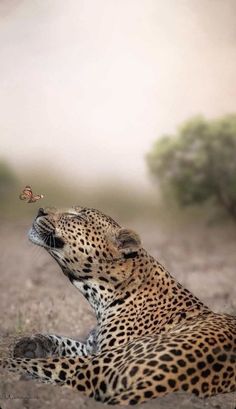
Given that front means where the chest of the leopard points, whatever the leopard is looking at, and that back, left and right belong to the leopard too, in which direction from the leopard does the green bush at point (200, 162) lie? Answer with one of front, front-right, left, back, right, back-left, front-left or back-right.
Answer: right

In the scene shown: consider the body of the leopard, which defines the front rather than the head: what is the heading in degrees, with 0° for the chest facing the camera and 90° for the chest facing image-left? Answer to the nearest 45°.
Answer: approximately 90°
